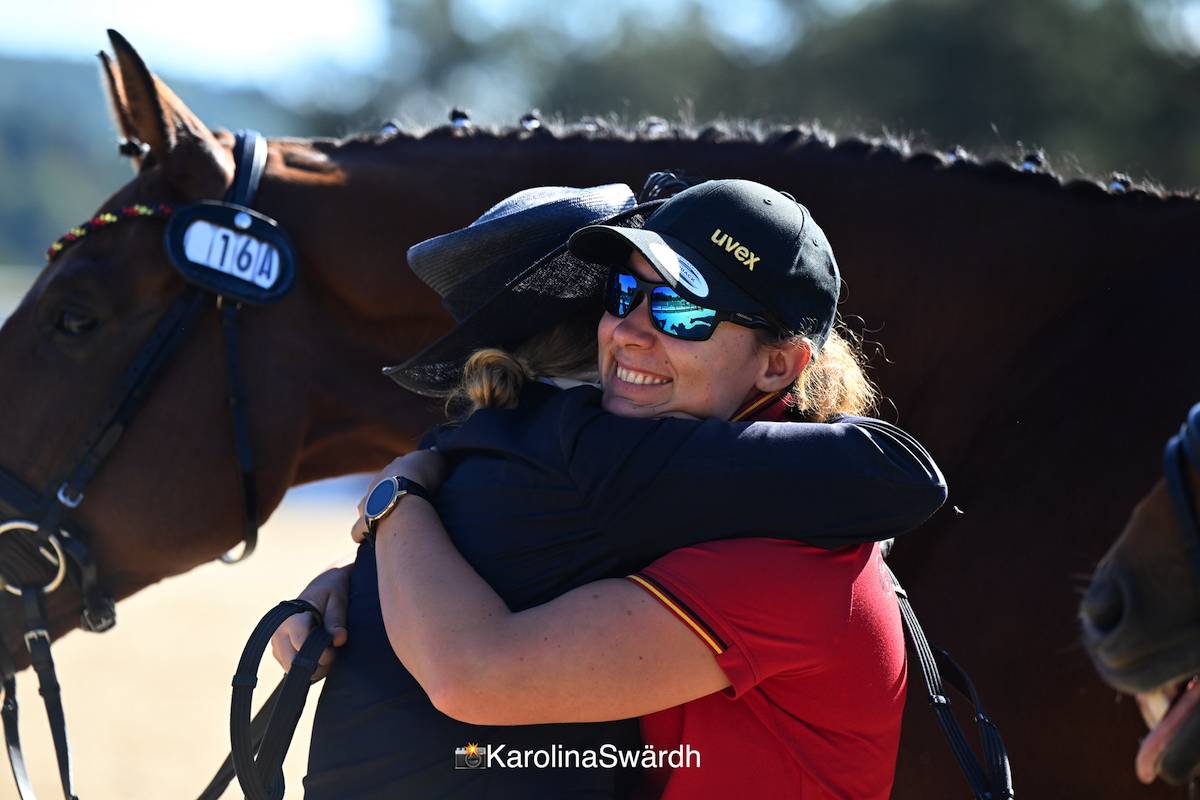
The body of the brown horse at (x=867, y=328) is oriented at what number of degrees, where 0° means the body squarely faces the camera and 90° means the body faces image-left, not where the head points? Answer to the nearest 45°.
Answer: approximately 90°

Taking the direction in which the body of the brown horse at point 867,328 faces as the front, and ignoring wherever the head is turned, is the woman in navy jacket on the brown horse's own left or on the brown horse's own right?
on the brown horse's own left
